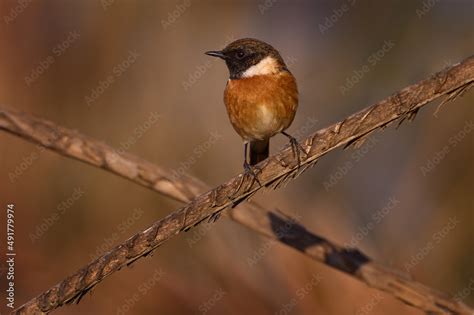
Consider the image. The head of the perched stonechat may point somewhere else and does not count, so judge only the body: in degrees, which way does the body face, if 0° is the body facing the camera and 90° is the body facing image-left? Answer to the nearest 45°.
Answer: approximately 0°
